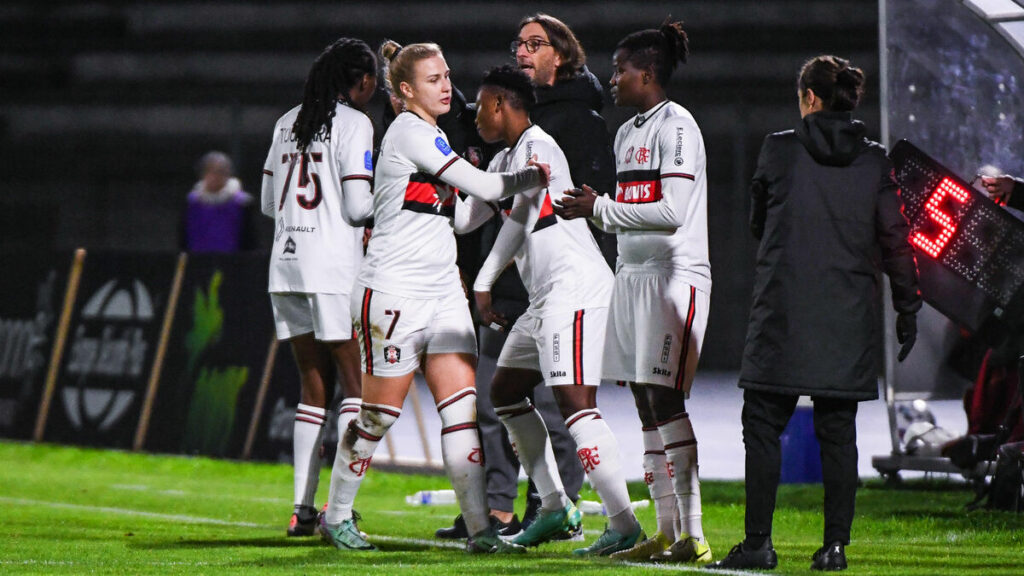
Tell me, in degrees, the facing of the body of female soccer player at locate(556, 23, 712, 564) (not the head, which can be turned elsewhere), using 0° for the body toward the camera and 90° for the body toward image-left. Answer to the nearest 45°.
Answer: approximately 45°

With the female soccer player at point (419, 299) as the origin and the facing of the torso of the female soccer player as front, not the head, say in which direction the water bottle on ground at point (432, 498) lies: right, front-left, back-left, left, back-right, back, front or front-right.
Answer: back-left

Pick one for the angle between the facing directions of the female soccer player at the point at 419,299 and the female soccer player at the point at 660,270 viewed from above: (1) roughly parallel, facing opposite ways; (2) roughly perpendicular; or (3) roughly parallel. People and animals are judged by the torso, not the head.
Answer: roughly perpendicular

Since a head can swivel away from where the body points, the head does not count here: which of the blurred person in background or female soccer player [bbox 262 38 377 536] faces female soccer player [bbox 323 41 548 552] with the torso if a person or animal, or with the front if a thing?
the blurred person in background

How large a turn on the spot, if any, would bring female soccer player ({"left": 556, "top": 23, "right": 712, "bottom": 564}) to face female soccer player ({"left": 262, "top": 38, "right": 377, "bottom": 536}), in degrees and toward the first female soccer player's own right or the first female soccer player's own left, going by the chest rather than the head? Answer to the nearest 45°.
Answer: approximately 90° to the first female soccer player's own right

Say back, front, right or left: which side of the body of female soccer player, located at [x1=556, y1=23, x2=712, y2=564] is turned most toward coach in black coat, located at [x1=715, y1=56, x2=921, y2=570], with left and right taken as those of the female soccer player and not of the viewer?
left

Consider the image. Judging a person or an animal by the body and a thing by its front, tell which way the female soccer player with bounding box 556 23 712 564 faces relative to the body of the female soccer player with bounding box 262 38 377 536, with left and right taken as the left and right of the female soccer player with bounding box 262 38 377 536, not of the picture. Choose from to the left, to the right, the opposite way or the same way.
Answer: the opposite way

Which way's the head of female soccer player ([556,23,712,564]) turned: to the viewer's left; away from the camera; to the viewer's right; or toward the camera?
to the viewer's left

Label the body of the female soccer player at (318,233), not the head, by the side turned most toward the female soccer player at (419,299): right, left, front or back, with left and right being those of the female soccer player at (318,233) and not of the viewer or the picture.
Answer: right

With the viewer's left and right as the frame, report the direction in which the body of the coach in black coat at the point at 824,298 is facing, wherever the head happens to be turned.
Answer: facing away from the viewer and to the left of the viewer
